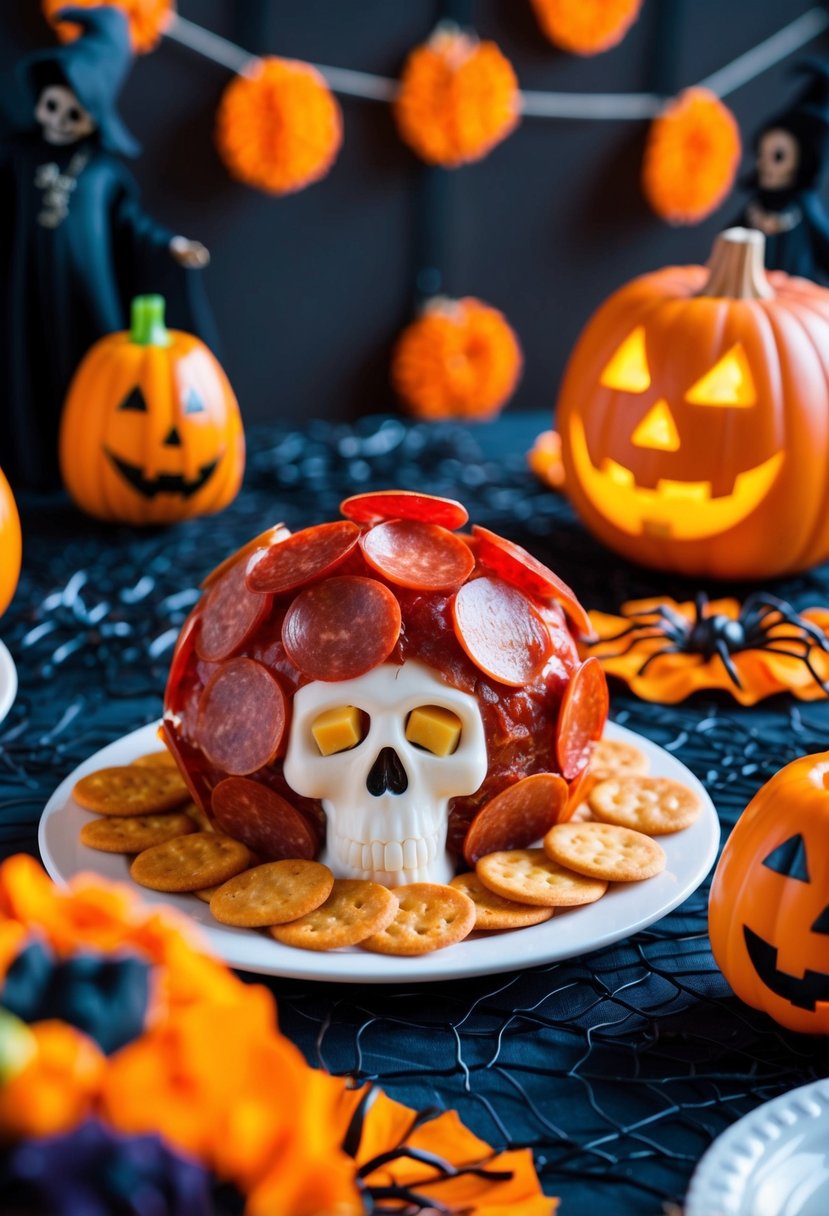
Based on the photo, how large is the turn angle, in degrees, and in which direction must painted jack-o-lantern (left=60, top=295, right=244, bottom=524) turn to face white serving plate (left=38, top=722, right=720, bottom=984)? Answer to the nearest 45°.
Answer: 0° — it already faces it

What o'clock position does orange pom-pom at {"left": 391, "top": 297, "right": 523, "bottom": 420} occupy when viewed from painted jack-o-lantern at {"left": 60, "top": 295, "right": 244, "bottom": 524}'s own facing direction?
The orange pom-pom is roughly at 7 o'clock from the painted jack-o-lantern.

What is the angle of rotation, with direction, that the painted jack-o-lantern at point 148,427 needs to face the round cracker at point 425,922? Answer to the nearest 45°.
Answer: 0° — it already faces it

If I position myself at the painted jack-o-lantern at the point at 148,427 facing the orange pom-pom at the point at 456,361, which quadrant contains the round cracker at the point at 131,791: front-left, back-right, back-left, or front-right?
back-right

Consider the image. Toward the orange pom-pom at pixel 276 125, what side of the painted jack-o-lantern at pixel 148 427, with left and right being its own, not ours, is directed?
back

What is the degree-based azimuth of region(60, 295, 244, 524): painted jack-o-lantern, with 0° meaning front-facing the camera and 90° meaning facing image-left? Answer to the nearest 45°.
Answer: approximately 0°

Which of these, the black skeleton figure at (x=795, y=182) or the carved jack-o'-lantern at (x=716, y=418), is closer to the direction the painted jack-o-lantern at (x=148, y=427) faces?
the carved jack-o'-lantern

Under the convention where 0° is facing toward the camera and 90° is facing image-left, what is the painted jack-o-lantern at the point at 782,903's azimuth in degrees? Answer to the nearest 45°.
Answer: approximately 0°

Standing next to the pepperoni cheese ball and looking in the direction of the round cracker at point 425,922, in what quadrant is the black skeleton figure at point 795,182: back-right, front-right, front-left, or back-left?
back-left
